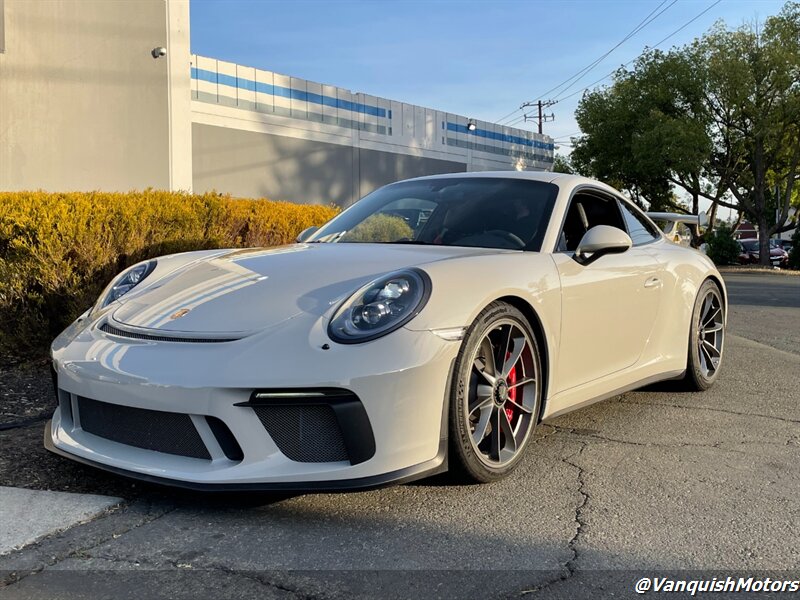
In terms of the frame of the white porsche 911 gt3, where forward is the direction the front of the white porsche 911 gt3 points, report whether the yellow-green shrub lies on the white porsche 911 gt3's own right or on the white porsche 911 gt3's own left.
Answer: on the white porsche 911 gt3's own right

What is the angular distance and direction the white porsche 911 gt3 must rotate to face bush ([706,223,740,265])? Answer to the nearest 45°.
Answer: approximately 180°

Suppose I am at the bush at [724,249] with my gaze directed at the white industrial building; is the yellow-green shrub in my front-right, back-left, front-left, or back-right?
front-left

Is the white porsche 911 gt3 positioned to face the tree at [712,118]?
no

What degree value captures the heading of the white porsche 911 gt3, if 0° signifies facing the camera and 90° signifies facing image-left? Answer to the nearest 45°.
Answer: approximately 45°

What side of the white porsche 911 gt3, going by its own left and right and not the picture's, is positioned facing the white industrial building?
right

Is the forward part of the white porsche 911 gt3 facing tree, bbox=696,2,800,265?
no
